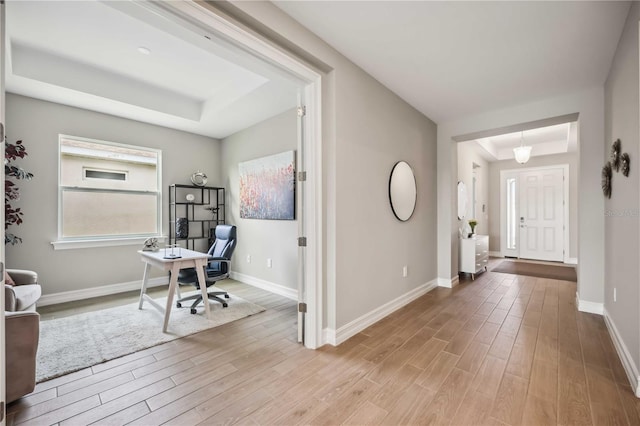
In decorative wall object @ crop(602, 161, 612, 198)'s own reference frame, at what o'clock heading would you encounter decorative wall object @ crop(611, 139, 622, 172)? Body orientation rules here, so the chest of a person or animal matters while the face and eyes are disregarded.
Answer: decorative wall object @ crop(611, 139, 622, 172) is roughly at 9 o'clock from decorative wall object @ crop(602, 161, 612, 198).

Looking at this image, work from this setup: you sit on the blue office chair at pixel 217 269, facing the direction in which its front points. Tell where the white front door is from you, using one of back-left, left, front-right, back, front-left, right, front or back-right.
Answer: back-left

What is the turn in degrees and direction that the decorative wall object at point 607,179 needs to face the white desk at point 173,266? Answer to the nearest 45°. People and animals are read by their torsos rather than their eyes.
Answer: approximately 45° to its left

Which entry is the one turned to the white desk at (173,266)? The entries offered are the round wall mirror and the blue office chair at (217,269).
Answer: the blue office chair

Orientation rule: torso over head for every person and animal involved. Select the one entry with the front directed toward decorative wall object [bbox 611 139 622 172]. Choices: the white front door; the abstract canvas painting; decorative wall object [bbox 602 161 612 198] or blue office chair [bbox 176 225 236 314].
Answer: the white front door

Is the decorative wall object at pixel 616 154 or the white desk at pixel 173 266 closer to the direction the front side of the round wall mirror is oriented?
the decorative wall object

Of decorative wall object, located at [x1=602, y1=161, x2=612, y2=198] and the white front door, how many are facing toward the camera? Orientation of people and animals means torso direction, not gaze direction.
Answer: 1

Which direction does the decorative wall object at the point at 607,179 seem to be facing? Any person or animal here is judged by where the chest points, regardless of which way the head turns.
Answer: to the viewer's left

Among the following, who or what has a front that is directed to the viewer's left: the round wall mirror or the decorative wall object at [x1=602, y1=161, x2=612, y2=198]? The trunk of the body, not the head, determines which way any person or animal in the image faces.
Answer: the decorative wall object

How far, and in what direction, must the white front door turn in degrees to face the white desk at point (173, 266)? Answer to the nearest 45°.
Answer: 0° — it already faces it

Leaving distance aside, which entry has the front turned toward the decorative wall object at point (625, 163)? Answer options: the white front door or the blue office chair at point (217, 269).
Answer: the white front door
